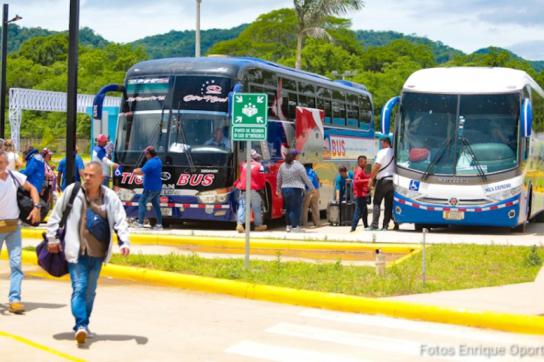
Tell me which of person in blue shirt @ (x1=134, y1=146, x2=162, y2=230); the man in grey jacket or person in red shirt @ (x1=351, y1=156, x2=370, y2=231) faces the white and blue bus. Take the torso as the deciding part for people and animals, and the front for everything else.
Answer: the person in red shirt

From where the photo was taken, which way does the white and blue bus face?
toward the camera

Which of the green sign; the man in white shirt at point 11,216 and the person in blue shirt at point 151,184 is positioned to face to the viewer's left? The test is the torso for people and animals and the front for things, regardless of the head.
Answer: the person in blue shirt

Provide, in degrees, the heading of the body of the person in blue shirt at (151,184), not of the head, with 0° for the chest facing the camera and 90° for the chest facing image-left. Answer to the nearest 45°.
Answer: approximately 90°

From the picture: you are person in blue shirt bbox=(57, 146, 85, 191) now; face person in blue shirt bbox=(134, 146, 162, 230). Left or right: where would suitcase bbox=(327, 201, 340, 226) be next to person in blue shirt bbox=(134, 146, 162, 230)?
left

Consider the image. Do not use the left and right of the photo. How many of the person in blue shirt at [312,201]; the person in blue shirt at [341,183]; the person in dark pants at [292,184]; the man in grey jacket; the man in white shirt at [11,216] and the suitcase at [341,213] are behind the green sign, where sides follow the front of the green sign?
4

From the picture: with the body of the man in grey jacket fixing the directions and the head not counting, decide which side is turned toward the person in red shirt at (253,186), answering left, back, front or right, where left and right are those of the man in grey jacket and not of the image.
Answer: back

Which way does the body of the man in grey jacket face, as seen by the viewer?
toward the camera

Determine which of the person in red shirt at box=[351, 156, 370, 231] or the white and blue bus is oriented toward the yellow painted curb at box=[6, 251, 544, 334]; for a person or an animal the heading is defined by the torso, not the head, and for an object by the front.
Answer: the white and blue bus
